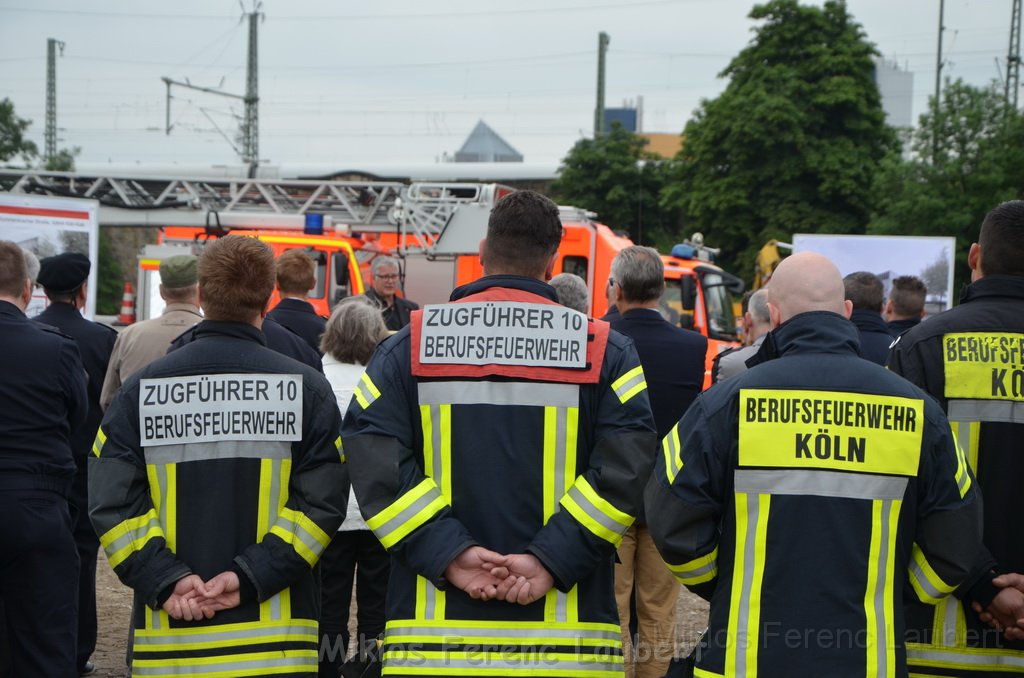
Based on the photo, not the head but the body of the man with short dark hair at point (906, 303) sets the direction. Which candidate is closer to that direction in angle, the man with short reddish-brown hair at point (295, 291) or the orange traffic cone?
the orange traffic cone

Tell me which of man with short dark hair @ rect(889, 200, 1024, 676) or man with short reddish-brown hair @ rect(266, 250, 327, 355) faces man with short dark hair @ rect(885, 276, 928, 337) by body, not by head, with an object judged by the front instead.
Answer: man with short dark hair @ rect(889, 200, 1024, 676)

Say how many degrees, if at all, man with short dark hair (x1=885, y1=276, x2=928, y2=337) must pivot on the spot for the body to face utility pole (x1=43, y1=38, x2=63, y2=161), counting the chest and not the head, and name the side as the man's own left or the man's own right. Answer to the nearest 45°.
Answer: approximately 45° to the man's own left

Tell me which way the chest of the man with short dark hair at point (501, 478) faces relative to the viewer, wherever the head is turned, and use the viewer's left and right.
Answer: facing away from the viewer

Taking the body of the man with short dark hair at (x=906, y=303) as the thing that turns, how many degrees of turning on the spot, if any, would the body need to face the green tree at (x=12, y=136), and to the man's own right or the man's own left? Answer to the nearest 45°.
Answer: approximately 45° to the man's own left

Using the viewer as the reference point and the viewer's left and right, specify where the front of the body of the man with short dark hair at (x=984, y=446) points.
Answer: facing away from the viewer

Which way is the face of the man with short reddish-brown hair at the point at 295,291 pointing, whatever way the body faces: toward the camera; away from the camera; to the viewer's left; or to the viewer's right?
away from the camera

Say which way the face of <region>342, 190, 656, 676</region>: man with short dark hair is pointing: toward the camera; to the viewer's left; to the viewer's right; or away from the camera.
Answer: away from the camera

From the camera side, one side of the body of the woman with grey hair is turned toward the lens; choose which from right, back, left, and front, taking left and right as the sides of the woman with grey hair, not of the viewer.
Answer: back

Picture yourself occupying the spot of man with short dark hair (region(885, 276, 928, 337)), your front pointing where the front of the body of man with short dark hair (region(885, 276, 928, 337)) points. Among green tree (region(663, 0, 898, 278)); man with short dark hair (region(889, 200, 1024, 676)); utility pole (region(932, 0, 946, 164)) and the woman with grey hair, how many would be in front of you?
2

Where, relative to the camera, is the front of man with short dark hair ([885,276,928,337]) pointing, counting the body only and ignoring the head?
away from the camera

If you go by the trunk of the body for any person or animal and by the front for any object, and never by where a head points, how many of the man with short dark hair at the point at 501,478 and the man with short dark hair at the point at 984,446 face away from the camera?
2

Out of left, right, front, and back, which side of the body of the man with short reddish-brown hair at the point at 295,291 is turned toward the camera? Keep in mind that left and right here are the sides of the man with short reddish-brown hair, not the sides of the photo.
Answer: back
